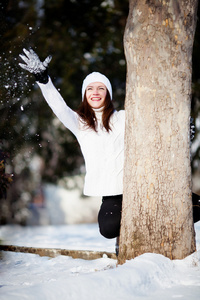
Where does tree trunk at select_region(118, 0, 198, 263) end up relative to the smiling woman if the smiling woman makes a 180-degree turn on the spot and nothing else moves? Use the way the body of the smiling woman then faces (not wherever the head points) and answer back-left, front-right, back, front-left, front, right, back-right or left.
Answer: back-right

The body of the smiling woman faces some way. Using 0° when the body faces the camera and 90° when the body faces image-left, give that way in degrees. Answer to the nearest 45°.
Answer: approximately 0°
